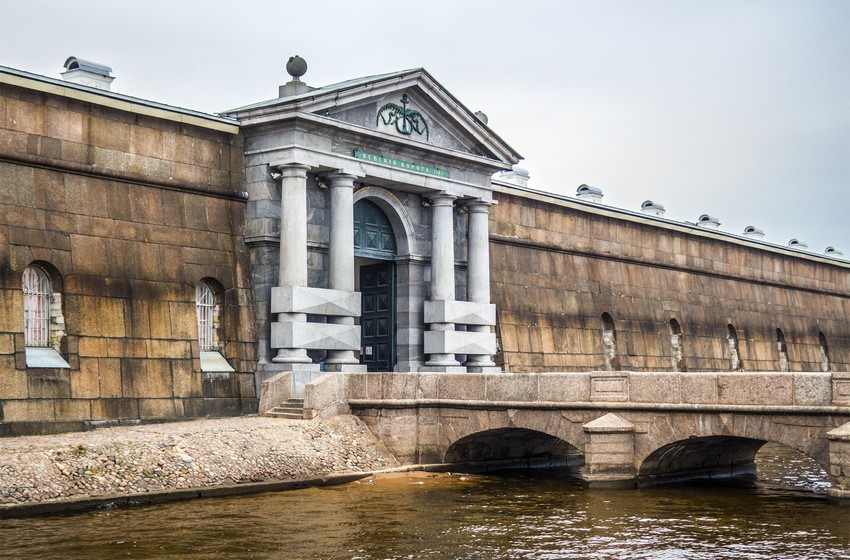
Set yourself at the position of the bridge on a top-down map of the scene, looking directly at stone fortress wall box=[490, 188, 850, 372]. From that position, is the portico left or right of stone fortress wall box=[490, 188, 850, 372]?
left

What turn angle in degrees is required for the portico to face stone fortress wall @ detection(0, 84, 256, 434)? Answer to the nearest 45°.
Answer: approximately 90° to its right

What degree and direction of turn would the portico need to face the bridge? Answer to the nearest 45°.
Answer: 0° — it already faces it

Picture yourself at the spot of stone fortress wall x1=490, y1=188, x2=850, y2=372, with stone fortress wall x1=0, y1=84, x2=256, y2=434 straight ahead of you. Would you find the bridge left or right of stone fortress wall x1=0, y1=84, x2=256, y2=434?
left

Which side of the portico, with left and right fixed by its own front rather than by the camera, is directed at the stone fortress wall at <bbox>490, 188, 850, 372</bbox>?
left

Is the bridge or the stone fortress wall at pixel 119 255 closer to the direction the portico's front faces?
the bridge

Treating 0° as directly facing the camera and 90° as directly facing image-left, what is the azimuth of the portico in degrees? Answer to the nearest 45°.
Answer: approximately 315°
